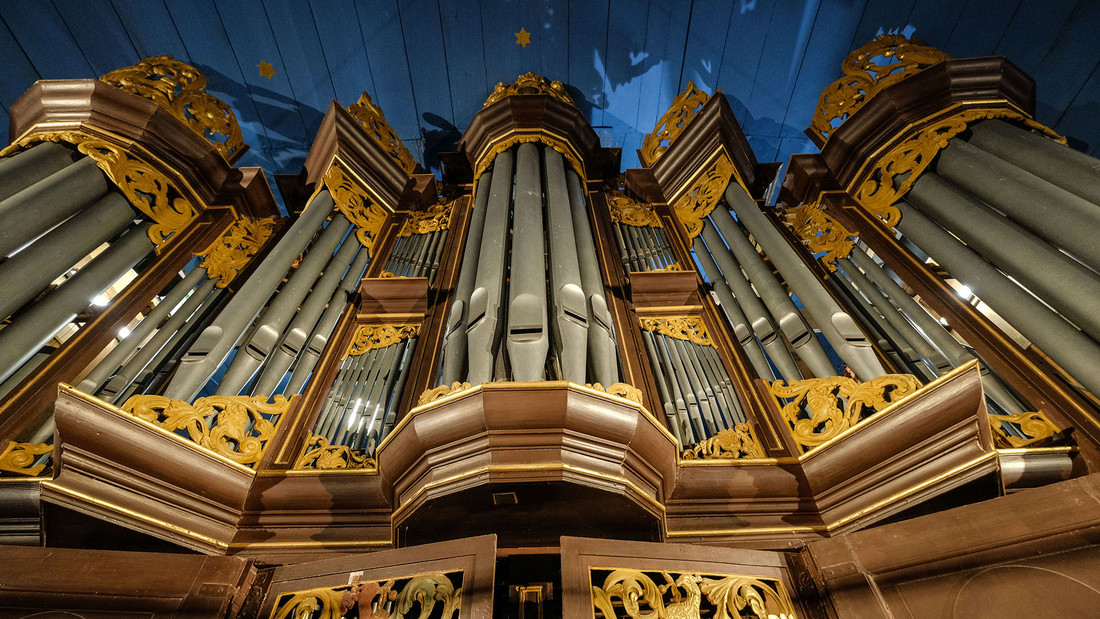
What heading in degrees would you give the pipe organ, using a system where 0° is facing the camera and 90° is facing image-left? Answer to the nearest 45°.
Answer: approximately 0°
